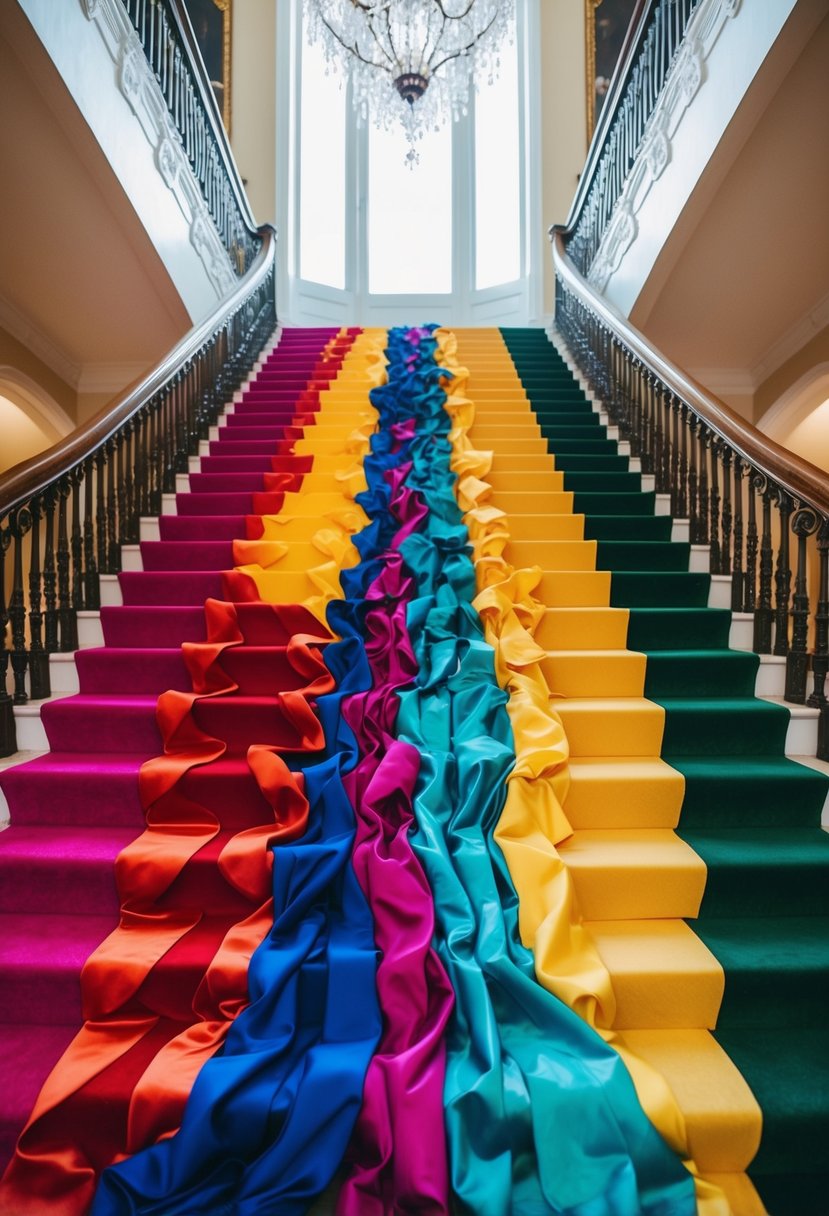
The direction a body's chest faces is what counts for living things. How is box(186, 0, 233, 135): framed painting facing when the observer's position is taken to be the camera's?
facing the viewer

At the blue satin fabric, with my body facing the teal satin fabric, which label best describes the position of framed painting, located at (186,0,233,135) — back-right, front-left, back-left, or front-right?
back-left

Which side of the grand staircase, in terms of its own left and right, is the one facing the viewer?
front

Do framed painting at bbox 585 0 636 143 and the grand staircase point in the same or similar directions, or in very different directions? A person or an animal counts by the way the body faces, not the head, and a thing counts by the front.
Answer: same or similar directions

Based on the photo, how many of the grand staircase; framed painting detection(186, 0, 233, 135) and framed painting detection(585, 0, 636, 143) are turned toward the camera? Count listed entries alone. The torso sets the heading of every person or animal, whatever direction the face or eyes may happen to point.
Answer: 3

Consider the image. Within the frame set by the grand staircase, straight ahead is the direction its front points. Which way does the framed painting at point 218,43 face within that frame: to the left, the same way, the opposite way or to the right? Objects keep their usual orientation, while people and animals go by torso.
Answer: the same way

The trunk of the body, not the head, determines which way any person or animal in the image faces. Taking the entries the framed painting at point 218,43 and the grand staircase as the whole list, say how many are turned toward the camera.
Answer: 2

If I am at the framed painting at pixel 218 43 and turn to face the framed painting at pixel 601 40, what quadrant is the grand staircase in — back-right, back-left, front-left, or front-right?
front-right

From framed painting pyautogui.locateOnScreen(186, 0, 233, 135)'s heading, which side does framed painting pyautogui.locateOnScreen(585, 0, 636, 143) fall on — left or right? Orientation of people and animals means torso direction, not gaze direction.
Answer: on its left
